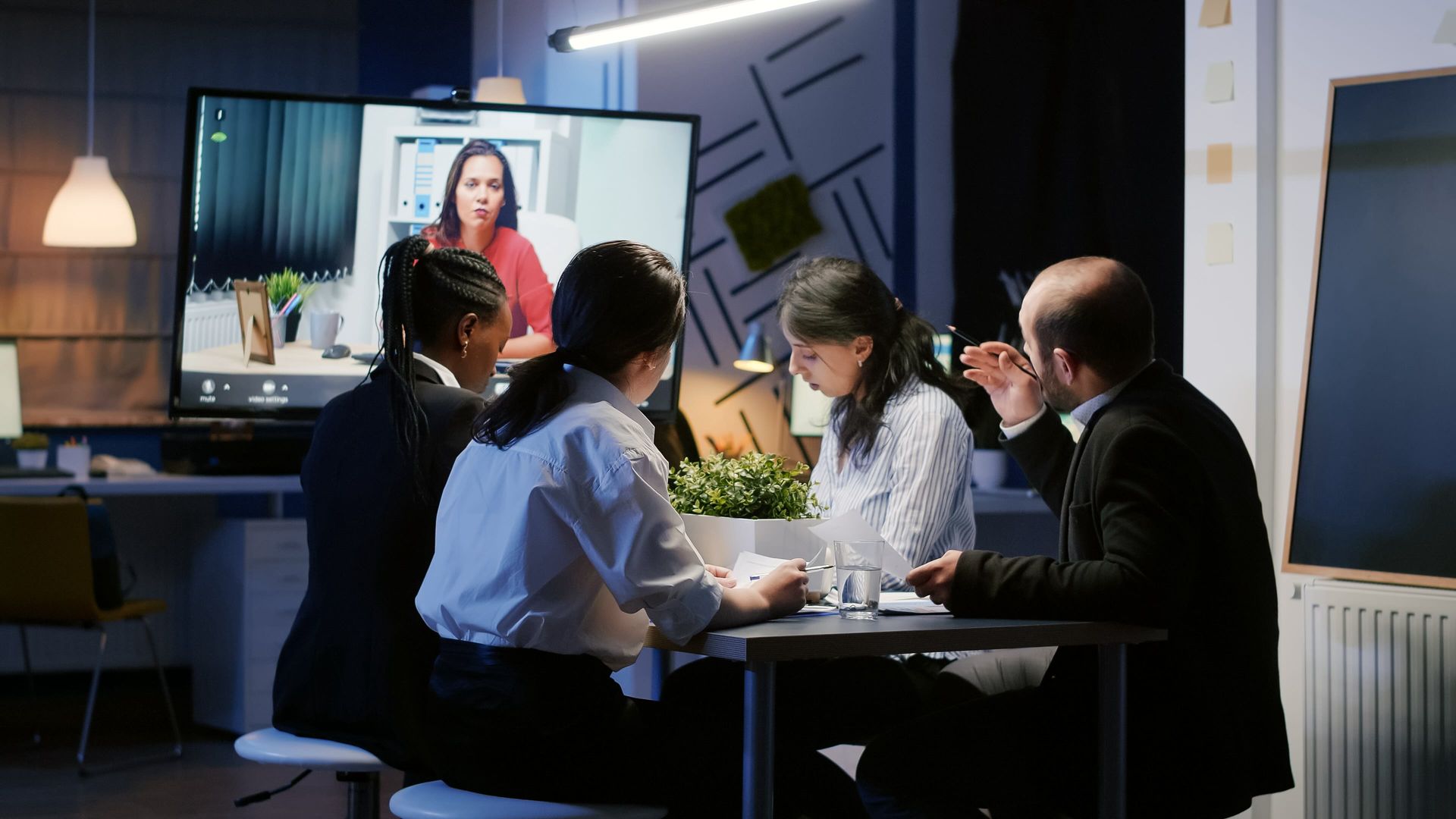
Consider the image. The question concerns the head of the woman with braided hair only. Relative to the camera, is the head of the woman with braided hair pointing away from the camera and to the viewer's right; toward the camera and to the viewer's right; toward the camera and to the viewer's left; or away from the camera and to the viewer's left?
away from the camera and to the viewer's right

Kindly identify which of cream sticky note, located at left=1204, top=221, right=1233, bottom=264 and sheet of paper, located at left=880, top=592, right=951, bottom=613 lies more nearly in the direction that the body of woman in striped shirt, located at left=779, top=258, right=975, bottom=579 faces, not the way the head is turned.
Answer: the sheet of paper

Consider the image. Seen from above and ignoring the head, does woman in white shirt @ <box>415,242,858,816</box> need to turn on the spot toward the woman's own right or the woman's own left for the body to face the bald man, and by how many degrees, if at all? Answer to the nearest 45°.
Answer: approximately 45° to the woman's own right

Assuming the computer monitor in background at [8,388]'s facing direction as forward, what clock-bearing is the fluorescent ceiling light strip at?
The fluorescent ceiling light strip is roughly at 11 o'clock from the computer monitor in background.

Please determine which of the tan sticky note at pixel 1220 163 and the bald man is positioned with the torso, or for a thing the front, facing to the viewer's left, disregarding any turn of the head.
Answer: the bald man

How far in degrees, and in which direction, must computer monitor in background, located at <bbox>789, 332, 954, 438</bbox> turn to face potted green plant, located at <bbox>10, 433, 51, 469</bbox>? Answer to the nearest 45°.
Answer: approximately 90° to its right

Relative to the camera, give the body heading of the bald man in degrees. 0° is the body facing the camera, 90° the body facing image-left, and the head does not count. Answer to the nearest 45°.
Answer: approximately 90°

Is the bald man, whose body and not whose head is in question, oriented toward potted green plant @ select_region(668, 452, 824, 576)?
yes

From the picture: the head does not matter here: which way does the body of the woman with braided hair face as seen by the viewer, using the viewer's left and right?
facing away from the viewer and to the right of the viewer

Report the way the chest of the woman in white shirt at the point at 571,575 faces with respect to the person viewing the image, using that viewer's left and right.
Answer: facing away from the viewer and to the right of the viewer

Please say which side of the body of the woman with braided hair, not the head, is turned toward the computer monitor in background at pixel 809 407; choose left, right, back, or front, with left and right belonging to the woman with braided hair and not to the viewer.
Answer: front
